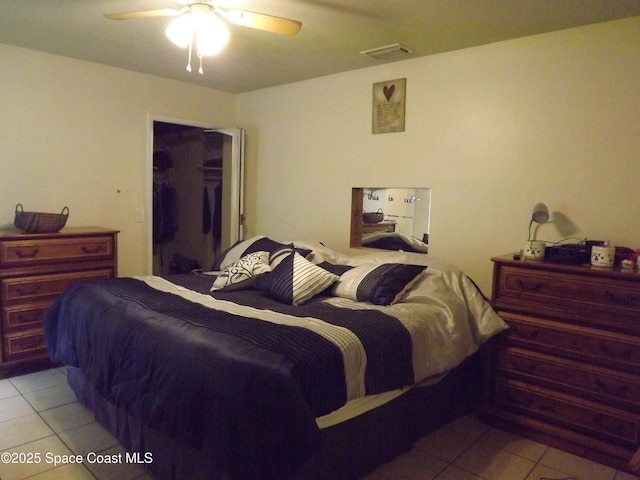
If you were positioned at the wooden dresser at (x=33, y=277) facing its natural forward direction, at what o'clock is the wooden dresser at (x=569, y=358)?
the wooden dresser at (x=569, y=358) is roughly at 12 o'clock from the wooden dresser at (x=33, y=277).

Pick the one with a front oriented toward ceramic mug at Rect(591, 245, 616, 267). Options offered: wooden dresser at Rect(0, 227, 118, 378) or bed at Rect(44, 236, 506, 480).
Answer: the wooden dresser

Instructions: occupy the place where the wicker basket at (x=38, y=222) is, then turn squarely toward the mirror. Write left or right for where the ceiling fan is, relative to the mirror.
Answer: right

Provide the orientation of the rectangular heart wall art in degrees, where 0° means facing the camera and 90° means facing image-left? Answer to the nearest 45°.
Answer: approximately 45°

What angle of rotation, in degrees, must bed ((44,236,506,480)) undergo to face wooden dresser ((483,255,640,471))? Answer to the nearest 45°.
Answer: approximately 135° to its left

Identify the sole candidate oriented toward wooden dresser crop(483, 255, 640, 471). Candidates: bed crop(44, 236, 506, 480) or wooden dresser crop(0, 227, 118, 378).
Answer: wooden dresser crop(0, 227, 118, 378)

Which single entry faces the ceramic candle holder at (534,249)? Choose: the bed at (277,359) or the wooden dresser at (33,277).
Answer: the wooden dresser

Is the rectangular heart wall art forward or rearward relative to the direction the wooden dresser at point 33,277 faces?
forward

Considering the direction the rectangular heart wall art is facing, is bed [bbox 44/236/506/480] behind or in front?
in front

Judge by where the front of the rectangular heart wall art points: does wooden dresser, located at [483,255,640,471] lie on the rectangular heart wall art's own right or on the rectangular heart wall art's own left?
on the rectangular heart wall art's own left

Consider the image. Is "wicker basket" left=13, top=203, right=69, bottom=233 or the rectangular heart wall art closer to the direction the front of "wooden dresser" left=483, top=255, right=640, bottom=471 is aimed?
the wicker basket

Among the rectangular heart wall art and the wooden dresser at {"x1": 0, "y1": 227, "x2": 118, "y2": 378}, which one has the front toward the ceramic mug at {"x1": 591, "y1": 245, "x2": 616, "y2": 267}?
the wooden dresser

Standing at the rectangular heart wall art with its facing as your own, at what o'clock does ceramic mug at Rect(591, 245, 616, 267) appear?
The ceramic mug is roughly at 9 o'clock from the rectangular heart wall art.
